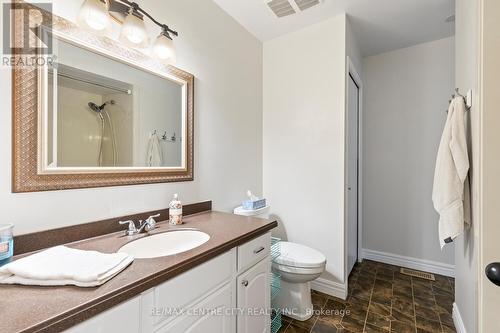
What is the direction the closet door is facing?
to the viewer's right

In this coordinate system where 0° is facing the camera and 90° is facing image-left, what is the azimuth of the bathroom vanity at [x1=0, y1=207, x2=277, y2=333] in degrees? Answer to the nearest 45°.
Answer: approximately 315°

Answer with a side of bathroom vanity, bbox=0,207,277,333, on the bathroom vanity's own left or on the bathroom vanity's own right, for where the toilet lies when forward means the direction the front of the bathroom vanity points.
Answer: on the bathroom vanity's own left

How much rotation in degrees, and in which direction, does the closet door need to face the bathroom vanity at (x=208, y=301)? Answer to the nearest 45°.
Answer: approximately 90° to its right

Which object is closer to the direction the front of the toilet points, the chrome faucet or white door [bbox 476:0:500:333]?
the white door

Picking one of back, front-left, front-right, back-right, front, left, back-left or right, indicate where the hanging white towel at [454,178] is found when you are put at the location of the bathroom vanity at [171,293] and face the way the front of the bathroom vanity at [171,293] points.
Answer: front-left

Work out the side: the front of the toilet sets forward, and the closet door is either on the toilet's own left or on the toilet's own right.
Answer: on the toilet's own left

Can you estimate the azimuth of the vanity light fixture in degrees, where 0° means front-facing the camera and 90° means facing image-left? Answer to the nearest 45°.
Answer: approximately 315°

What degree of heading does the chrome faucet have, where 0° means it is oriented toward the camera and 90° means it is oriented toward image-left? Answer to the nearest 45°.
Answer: approximately 315°
